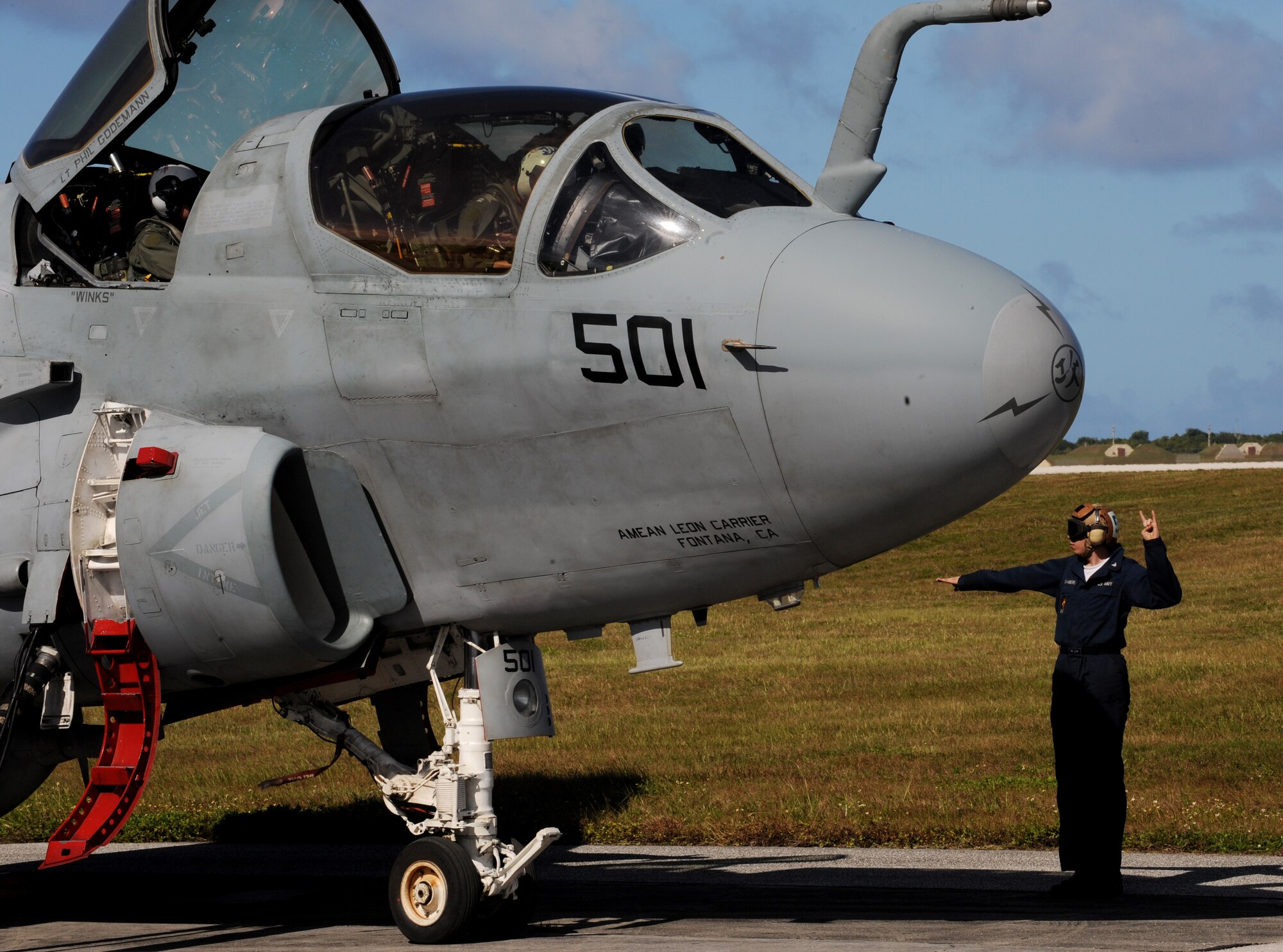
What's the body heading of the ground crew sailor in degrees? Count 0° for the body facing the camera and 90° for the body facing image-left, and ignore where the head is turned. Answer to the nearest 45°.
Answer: approximately 45°

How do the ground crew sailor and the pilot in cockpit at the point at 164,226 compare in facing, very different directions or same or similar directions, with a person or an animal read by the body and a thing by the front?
very different directions

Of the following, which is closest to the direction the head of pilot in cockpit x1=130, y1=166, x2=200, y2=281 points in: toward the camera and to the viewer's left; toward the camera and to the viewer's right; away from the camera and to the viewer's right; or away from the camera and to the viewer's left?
toward the camera and to the viewer's right

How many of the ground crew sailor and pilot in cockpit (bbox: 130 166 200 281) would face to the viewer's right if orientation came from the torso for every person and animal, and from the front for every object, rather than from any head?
1

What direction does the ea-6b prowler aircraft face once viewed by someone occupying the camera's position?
facing the viewer and to the right of the viewer

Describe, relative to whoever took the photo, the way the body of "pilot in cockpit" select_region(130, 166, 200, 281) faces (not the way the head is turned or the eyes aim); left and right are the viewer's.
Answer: facing to the right of the viewer

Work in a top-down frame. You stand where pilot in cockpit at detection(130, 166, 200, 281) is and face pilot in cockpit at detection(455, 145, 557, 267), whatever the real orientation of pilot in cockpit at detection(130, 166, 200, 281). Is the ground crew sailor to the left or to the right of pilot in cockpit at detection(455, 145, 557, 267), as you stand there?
left

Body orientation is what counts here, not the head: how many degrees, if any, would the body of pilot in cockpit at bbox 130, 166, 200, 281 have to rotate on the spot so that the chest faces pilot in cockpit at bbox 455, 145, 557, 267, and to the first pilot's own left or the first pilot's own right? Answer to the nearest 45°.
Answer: approximately 45° to the first pilot's own right
